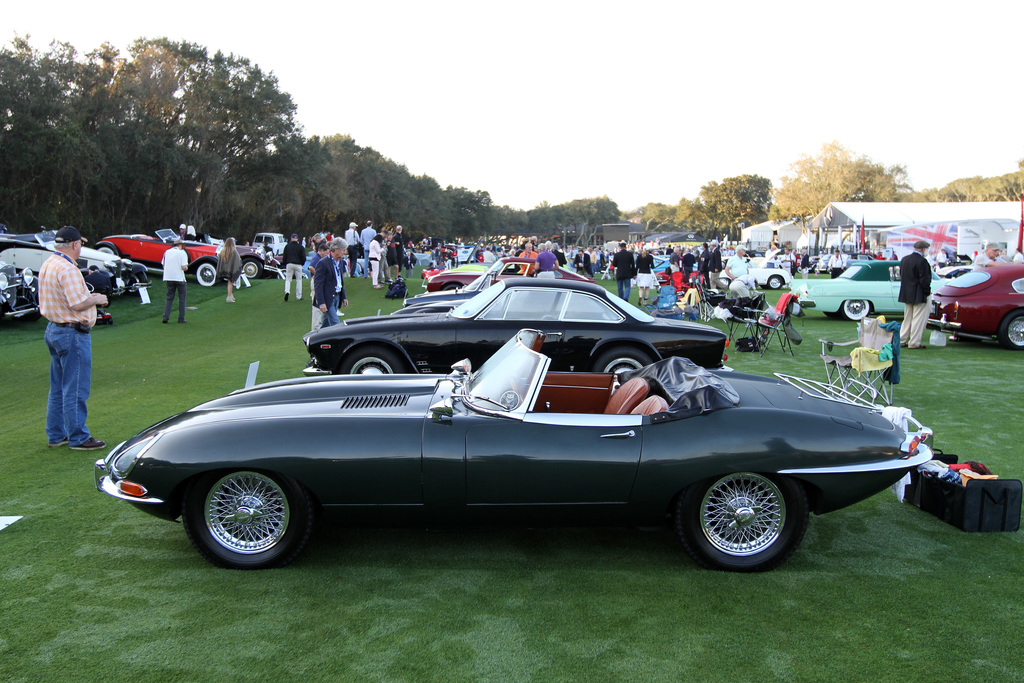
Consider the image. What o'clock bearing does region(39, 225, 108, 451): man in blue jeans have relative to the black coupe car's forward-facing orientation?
The man in blue jeans is roughly at 11 o'clock from the black coupe car.

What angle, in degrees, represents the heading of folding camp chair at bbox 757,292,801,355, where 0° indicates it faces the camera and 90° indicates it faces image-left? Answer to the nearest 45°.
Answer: approximately 90°

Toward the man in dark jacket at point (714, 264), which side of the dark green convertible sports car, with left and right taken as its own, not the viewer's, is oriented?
right

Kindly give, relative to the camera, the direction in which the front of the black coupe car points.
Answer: facing to the left of the viewer

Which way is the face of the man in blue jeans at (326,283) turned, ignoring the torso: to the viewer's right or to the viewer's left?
to the viewer's right

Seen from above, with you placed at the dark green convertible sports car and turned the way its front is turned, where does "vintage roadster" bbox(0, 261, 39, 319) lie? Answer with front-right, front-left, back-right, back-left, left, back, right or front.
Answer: front-right

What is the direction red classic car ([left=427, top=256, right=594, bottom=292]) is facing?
to the viewer's left
